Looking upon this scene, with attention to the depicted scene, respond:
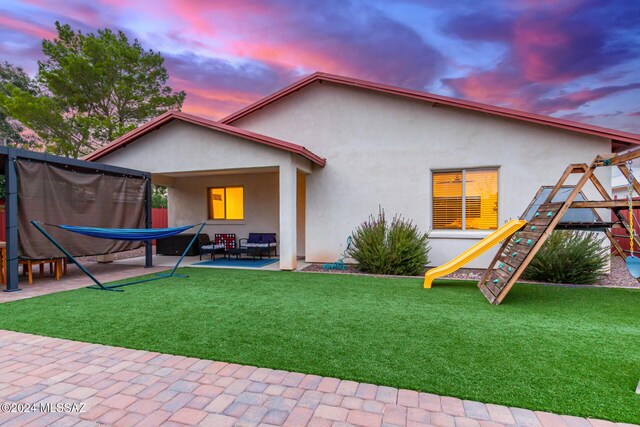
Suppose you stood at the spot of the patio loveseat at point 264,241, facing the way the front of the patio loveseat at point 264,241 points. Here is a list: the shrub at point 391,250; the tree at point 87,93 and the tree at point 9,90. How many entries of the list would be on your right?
2

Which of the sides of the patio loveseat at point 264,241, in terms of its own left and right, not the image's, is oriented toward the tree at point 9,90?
right

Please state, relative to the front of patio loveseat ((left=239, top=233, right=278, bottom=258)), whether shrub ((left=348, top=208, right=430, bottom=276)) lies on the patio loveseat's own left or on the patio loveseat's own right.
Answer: on the patio loveseat's own left

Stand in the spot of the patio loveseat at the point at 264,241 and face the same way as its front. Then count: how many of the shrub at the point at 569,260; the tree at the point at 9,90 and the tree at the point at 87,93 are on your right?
2

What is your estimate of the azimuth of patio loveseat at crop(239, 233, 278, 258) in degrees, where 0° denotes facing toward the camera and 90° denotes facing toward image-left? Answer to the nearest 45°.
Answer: approximately 45°

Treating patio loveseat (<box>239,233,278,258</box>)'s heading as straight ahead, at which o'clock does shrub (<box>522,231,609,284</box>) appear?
The shrub is roughly at 9 o'clock from the patio loveseat.

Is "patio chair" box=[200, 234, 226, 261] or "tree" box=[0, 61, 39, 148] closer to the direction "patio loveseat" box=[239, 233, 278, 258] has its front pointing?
the patio chair

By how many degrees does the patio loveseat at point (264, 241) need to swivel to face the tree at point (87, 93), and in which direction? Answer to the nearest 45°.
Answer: approximately 90° to its right

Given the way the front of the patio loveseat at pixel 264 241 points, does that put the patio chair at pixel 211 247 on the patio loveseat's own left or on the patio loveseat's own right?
on the patio loveseat's own right
